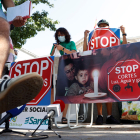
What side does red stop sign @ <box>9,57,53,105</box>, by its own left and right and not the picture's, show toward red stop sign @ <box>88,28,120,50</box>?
left

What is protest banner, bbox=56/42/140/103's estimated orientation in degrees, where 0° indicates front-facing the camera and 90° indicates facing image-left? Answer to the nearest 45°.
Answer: approximately 0°

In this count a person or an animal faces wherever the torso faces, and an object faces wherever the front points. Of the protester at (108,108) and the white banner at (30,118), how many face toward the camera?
2

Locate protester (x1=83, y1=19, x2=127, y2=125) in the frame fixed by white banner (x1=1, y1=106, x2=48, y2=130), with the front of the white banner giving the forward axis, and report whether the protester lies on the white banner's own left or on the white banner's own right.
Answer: on the white banner's own left

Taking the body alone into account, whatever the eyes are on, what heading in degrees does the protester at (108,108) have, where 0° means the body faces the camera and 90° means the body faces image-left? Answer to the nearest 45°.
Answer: approximately 0°

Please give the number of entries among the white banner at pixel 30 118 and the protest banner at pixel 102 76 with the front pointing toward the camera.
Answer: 2
